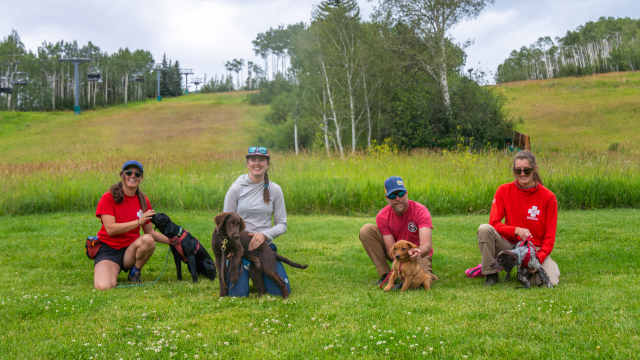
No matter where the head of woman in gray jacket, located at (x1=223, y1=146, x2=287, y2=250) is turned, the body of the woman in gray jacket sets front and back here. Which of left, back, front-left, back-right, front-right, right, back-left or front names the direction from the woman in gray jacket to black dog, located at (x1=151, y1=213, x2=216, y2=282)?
back-right

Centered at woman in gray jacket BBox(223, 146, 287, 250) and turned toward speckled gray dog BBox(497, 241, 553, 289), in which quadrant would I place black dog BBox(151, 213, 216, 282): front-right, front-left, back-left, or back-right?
back-left

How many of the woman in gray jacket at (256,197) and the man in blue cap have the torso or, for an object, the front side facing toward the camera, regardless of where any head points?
2

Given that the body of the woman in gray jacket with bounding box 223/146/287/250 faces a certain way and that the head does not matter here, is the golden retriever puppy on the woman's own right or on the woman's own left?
on the woman's own left

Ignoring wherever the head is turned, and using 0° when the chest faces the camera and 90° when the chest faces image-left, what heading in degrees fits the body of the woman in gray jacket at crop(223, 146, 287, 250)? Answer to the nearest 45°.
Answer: approximately 0°

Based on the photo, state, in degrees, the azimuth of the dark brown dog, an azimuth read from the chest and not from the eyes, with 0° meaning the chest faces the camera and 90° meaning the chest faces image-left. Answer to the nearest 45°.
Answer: approximately 45°

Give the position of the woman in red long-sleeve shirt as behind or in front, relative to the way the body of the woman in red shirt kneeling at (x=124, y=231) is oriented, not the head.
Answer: in front

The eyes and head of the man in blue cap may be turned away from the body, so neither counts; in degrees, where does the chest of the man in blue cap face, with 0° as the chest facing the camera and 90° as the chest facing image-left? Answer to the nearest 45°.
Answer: approximately 0°

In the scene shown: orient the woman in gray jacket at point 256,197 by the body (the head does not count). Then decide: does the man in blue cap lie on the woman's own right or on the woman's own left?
on the woman's own left

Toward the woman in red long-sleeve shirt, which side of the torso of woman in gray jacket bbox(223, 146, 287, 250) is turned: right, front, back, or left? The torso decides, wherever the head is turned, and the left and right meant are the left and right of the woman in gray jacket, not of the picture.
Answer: left
